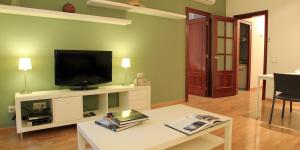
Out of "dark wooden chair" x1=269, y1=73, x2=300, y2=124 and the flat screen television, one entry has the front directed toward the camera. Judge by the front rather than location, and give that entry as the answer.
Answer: the flat screen television

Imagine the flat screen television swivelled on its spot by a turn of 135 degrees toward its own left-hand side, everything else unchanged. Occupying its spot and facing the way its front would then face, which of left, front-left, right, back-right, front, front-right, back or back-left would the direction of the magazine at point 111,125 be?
back-right

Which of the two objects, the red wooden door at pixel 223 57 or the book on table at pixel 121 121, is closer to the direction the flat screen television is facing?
the book on table

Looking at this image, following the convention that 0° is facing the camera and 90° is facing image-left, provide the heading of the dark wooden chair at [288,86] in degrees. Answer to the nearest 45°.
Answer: approximately 180°

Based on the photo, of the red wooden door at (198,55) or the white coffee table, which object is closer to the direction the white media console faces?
the white coffee table

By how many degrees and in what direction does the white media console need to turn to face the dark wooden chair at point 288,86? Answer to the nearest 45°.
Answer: approximately 45° to its left

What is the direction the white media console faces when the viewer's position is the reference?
facing the viewer and to the right of the viewer

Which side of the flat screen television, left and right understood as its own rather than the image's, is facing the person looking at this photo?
front

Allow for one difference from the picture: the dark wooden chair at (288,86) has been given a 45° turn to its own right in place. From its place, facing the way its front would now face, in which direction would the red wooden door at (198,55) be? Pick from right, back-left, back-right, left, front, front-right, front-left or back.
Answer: left
